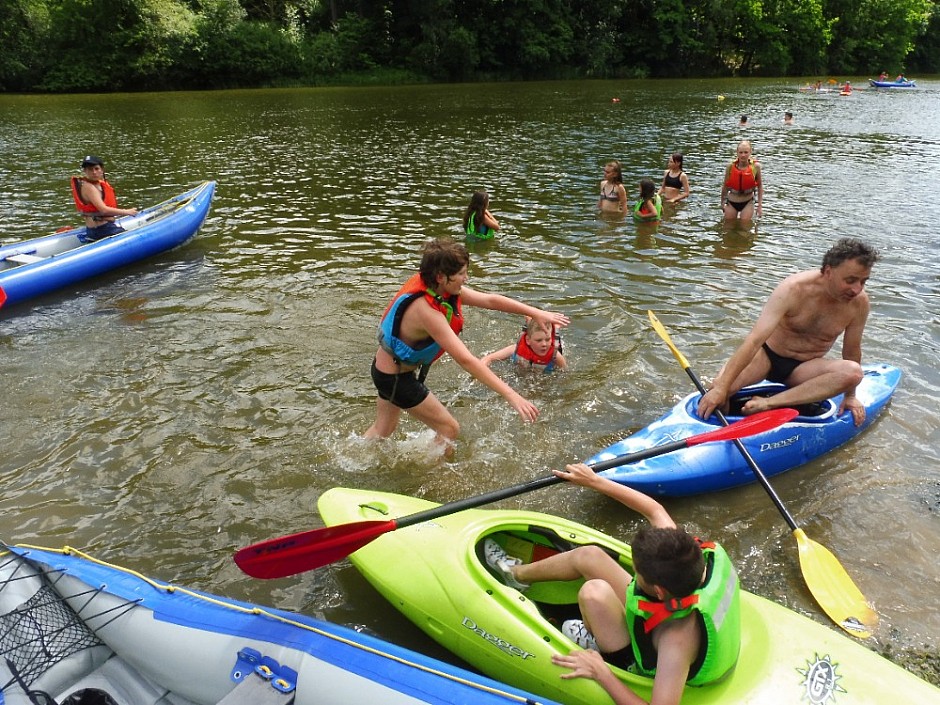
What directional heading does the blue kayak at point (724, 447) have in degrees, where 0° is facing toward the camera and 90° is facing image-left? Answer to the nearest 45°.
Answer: approximately 45°

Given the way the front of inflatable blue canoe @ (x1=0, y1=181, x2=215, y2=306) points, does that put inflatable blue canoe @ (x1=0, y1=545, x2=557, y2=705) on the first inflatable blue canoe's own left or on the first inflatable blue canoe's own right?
on the first inflatable blue canoe's own right

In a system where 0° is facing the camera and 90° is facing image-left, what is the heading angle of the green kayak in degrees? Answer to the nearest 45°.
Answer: approximately 135°

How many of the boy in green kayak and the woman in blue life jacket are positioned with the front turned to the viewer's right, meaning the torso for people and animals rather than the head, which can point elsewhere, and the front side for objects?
1

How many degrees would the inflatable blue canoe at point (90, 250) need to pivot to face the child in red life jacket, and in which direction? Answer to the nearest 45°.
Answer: approximately 90° to its right

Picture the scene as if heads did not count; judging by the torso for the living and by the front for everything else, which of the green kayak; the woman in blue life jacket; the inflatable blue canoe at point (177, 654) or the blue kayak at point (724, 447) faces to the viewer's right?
the woman in blue life jacket

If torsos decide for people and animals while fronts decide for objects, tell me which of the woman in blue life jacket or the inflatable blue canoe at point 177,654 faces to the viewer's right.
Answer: the woman in blue life jacket

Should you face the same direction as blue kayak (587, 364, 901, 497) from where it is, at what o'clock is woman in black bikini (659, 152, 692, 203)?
The woman in black bikini is roughly at 4 o'clock from the blue kayak.

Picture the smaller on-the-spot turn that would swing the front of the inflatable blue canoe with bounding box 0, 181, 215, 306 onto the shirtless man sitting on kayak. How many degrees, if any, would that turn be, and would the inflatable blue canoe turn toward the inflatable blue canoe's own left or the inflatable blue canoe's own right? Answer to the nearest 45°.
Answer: approximately 90° to the inflatable blue canoe's own right

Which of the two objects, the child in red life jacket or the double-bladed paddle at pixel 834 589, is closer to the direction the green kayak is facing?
the child in red life jacket
